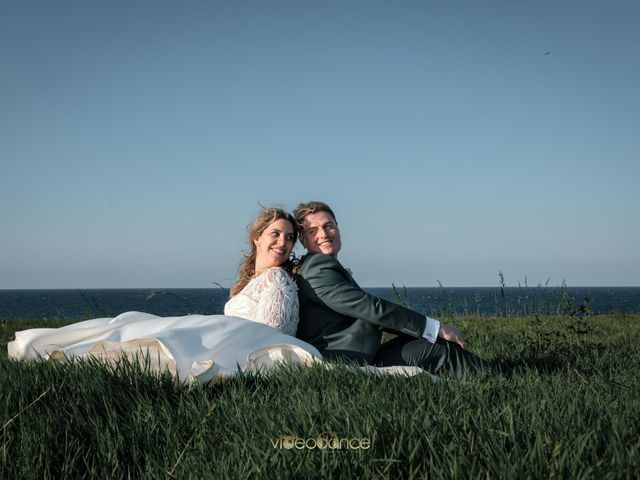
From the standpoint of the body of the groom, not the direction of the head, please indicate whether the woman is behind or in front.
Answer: behind

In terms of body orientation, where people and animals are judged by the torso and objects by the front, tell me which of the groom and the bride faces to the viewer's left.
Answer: the bride

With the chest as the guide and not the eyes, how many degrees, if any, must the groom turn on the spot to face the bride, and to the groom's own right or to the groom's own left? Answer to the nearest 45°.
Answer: approximately 135° to the groom's own right

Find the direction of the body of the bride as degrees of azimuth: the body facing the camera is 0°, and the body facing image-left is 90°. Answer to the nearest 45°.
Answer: approximately 90°

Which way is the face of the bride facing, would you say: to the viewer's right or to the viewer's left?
to the viewer's right

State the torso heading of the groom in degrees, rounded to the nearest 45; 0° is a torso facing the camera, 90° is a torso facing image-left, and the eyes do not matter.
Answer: approximately 270°

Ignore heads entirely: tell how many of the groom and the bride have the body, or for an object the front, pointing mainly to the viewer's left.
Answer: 1

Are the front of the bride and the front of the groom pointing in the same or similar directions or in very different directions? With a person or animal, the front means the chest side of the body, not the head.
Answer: very different directions

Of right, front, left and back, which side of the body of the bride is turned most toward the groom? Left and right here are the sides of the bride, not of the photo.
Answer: back
